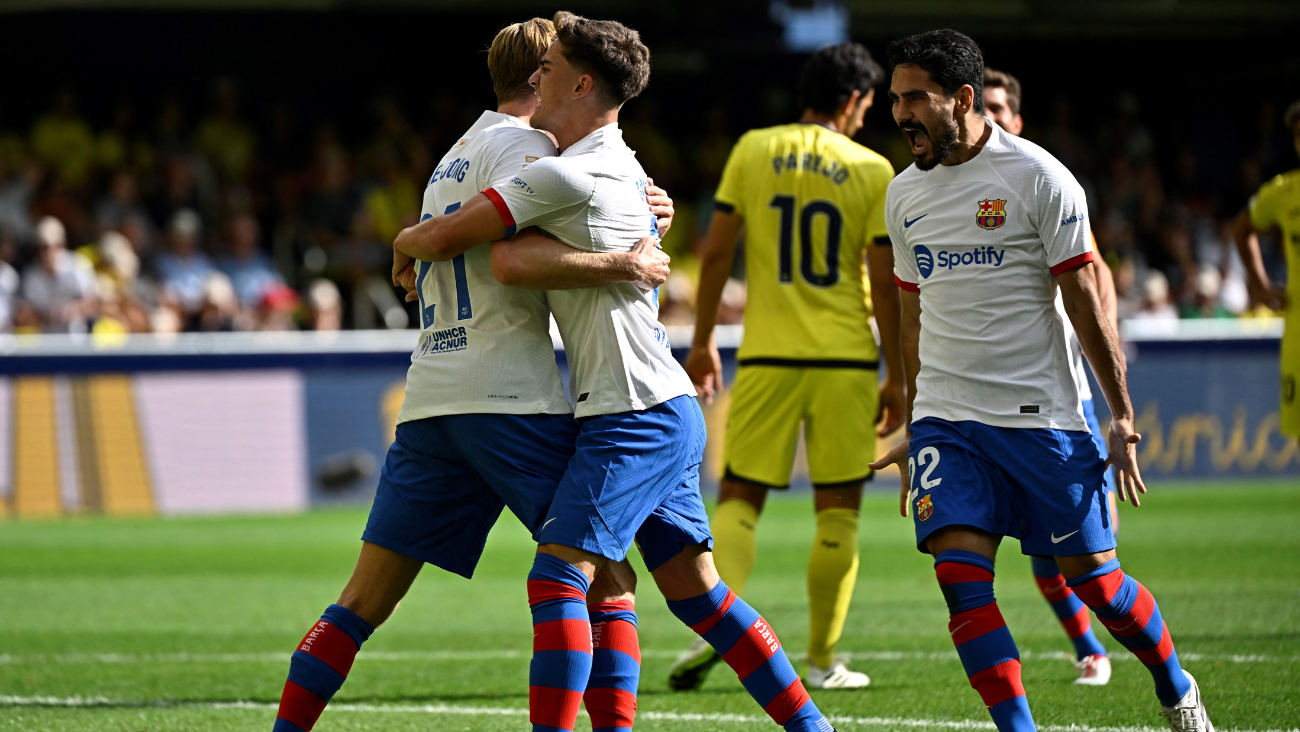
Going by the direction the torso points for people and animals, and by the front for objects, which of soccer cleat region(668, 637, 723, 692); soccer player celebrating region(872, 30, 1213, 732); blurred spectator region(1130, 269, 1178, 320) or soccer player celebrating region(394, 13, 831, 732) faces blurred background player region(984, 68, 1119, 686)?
the blurred spectator

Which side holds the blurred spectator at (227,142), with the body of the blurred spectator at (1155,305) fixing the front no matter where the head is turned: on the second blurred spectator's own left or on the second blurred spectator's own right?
on the second blurred spectator's own right

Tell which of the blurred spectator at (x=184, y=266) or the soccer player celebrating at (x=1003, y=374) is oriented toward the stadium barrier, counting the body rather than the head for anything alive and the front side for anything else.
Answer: the blurred spectator

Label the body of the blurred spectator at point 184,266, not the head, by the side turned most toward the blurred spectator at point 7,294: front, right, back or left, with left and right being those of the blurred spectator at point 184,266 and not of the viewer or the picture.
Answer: right

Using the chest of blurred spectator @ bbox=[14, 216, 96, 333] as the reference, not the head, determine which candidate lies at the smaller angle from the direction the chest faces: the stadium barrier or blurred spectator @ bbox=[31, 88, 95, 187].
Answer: the stadium barrier

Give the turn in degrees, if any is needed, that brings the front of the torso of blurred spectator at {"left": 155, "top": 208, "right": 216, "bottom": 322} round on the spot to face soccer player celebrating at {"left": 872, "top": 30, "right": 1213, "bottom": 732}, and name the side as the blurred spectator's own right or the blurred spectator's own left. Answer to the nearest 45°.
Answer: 0° — they already face them

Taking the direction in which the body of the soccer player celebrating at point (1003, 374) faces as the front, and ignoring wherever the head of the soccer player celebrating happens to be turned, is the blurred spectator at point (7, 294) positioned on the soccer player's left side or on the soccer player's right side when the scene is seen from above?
on the soccer player's right side

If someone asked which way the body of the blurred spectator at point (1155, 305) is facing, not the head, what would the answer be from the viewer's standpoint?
toward the camera

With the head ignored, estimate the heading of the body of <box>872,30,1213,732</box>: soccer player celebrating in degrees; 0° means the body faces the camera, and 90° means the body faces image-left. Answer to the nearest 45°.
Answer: approximately 45°

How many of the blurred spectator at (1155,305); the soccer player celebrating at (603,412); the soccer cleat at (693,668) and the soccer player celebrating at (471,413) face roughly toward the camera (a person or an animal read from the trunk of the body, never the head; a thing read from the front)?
1

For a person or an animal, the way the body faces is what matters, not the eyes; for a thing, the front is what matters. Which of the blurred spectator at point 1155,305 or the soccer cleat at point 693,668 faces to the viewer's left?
the soccer cleat

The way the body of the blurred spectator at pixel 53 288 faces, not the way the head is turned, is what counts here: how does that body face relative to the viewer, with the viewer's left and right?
facing the viewer
